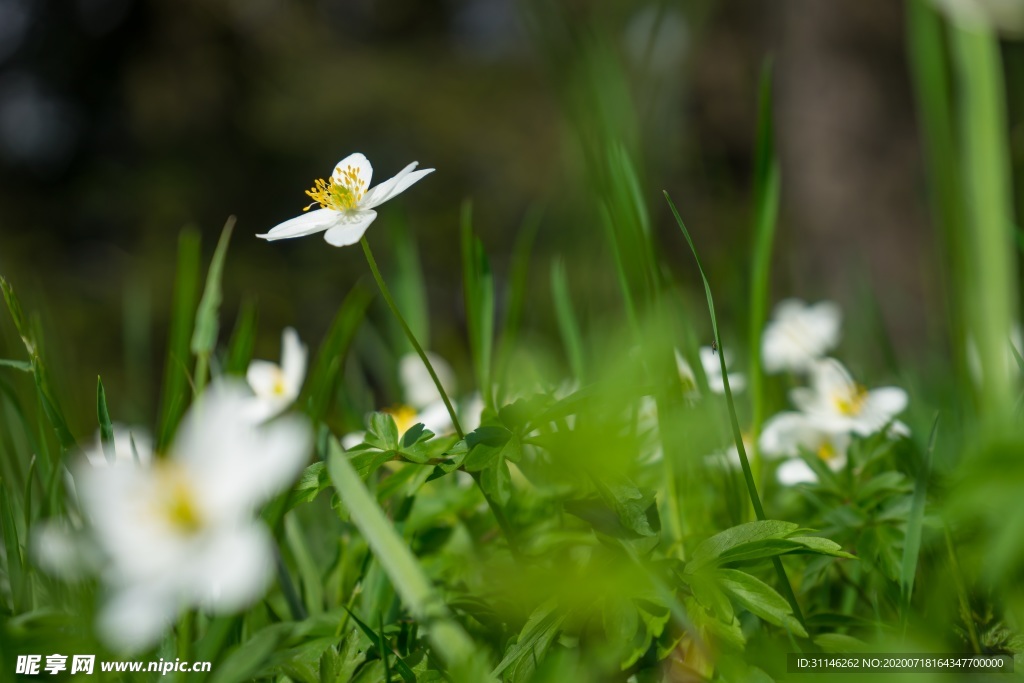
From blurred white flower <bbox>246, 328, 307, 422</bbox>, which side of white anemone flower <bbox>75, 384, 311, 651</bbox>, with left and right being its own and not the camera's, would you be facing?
back

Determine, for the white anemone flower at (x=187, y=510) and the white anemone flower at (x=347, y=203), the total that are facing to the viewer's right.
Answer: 0

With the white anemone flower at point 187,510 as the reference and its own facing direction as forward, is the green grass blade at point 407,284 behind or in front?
behind
